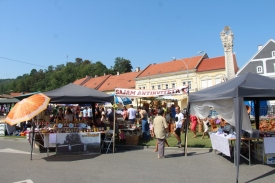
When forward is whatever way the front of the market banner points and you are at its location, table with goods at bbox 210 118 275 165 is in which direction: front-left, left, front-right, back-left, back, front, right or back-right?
front-left

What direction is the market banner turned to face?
toward the camera

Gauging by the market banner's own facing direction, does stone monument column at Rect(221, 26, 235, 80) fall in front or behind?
behind

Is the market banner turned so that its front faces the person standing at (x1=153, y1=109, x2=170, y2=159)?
yes

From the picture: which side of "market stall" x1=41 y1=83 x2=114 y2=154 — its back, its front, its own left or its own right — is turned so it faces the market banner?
left

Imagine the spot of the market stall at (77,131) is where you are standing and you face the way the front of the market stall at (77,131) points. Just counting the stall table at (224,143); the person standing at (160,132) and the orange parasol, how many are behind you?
0

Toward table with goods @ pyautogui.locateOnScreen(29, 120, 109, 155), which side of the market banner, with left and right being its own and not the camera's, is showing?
right

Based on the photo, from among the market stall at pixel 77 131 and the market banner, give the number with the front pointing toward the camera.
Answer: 2

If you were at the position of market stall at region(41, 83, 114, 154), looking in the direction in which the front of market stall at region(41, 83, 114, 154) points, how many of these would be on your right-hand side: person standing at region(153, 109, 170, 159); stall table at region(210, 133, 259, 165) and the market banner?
0

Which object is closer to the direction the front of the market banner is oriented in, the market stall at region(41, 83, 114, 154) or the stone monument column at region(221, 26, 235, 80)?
the market stall

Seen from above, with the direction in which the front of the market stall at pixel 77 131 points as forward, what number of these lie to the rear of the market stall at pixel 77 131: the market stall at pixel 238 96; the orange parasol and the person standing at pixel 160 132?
0

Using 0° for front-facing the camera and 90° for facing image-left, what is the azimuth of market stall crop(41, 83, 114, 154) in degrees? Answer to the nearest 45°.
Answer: approximately 0°

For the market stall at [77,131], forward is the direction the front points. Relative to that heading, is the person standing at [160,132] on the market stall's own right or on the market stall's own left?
on the market stall's own left

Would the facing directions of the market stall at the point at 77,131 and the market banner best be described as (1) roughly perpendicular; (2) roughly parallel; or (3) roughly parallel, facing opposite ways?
roughly parallel
